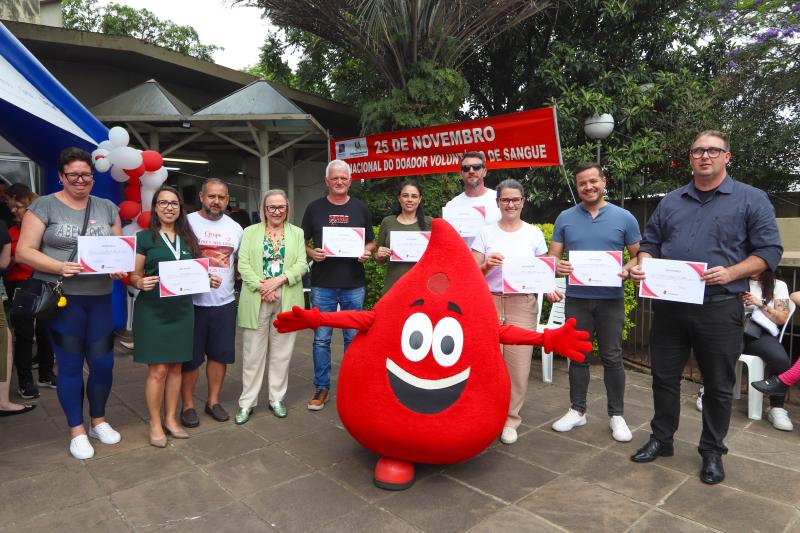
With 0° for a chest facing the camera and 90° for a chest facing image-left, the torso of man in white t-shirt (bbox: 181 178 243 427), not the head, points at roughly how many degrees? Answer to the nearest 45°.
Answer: approximately 0°

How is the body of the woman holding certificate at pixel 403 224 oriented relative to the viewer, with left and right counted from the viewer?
facing the viewer

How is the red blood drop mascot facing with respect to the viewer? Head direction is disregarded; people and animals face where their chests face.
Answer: toward the camera

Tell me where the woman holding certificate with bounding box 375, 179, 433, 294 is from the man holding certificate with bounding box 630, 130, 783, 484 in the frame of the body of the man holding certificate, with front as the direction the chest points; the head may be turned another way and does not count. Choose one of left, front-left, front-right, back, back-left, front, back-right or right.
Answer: front-right

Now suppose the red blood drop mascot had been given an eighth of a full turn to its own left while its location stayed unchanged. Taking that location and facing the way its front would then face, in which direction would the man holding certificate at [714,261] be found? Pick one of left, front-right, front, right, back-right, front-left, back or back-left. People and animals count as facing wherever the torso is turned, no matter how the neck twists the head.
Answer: front-left

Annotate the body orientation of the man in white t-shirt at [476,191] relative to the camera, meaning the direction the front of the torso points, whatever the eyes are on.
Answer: toward the camera

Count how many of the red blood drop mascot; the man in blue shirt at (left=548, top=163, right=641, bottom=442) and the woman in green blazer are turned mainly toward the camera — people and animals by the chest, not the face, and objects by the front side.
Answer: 3

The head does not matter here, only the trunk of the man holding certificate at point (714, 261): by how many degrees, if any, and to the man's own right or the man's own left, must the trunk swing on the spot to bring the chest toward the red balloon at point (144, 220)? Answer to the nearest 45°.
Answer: approximately 45° to the man's own right

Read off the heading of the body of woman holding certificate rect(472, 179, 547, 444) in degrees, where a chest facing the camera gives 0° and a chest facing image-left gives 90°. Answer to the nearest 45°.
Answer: approximately 0°

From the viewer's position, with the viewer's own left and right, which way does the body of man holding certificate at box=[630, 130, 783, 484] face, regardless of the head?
facing the viewer and to the left of the viewer

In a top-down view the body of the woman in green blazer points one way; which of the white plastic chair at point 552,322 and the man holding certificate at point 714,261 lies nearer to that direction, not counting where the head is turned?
the man holding certificate

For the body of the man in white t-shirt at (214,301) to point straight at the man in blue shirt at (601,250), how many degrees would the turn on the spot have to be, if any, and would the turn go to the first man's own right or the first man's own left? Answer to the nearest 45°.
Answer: approximately 45° to the first man's own left
